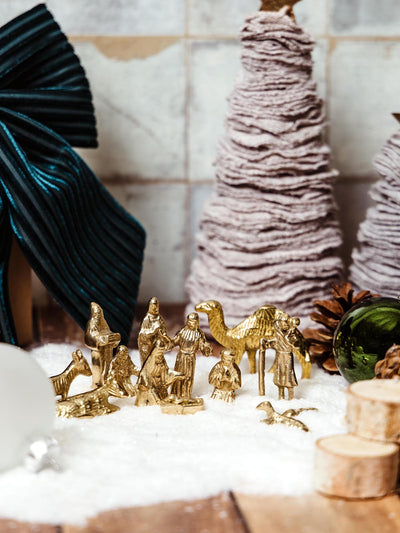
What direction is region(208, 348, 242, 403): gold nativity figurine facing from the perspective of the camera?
toward the camera

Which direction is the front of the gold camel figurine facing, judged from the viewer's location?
facing to the left of the viewer

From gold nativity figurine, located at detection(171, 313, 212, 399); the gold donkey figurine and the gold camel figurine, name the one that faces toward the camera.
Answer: the gold nativity figurine

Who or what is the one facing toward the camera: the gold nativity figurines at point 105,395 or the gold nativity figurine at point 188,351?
the gold nativity figurine
